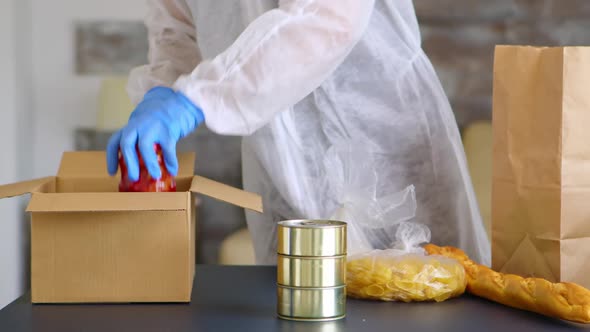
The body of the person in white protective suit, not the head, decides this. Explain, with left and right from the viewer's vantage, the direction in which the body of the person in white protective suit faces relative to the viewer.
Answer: facing the viewer and to the left of the viewer

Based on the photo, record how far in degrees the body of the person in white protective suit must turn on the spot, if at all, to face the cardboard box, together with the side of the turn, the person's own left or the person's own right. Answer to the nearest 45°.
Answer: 0° — they already face it

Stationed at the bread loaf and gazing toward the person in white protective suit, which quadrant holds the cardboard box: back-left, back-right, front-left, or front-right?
front-left
